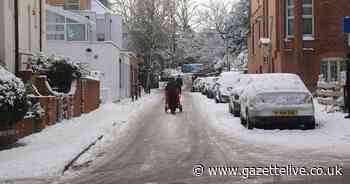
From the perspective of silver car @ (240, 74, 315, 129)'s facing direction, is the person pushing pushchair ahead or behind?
ahead

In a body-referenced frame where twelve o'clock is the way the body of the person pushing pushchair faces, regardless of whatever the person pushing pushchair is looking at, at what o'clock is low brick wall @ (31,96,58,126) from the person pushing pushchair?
The low brick wall is roughly at 7 o'clock from the person pushing pushchair.

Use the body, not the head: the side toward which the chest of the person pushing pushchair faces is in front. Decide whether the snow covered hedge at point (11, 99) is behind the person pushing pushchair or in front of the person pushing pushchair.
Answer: behind

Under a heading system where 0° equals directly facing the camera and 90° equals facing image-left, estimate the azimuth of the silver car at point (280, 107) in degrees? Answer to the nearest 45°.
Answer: approximately 180°

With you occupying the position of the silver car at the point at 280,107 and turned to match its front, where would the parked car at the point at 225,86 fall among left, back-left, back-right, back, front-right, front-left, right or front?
front

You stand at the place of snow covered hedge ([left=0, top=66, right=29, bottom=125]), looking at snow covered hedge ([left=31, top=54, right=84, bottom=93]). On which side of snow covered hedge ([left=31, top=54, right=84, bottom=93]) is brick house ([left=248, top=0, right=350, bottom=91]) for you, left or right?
right

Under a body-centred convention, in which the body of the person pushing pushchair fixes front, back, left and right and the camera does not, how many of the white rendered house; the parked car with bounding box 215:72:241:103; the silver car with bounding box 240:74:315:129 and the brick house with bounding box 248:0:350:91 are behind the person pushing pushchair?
1

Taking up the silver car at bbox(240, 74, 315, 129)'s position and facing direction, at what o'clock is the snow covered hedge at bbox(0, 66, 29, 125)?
The snow covered hedge is roughly at 8 o'clock from the silver car.

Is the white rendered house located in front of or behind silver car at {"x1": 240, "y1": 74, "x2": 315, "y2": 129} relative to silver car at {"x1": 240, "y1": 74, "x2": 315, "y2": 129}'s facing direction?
in front

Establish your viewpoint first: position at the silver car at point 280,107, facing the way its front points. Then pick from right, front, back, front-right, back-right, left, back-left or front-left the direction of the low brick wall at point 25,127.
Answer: left

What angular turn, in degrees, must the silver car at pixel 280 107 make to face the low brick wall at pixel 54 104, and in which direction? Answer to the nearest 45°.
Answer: approximately 45° to its left

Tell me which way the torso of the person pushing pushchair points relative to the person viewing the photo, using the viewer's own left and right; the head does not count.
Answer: facing away from the viewer
